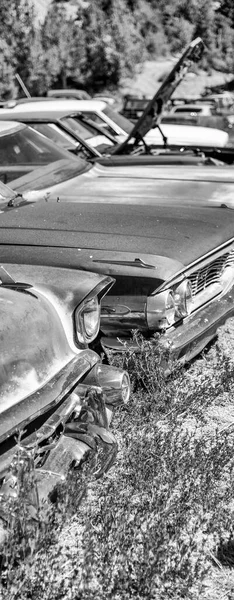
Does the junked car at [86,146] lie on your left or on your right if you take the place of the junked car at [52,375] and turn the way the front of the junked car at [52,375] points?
on your left

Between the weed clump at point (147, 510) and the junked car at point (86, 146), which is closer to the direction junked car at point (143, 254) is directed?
the weed clump

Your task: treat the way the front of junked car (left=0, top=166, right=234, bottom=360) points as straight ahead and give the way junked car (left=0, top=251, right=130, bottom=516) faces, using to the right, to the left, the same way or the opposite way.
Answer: the same way

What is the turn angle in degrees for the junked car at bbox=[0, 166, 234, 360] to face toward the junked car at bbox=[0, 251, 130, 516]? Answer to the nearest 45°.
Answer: approximately 45° to its right

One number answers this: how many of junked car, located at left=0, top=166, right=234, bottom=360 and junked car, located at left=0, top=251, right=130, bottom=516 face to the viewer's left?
0

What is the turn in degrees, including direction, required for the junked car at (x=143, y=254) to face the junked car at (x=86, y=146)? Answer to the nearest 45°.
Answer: approximately 135° to its left

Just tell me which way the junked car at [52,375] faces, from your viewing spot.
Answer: facing the viewer and to the right of the viewer

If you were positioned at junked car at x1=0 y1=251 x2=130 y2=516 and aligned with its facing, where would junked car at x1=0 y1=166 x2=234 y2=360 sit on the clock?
junked car at x1=0 y1=166 x2=234 y2=360 is roughly at 8 o'clock from junked car at x1=0 y1=251 x2=130 y2=516.
